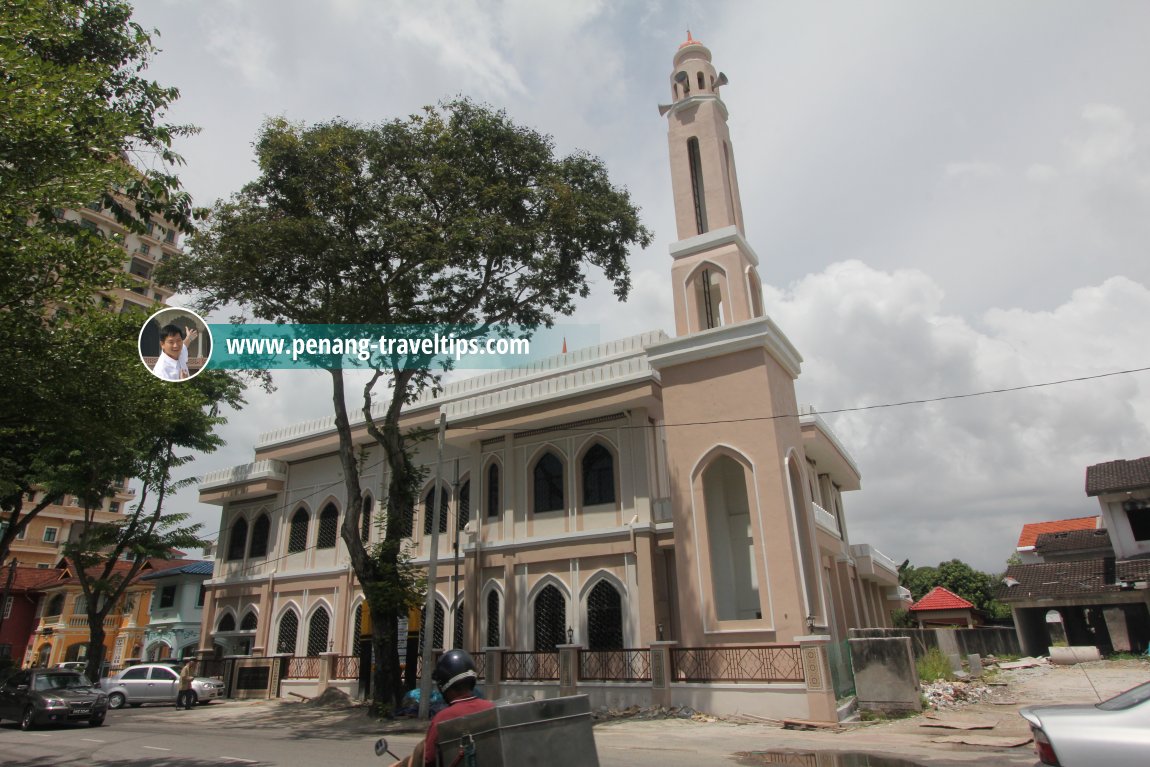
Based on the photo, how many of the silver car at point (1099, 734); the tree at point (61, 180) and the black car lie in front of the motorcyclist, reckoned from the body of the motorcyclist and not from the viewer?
2

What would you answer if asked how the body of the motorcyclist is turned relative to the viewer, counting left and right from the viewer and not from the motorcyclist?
facing away from the viewer and to the left of the viewer

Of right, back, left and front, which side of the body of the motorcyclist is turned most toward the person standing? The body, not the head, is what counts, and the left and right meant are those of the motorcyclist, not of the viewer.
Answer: front

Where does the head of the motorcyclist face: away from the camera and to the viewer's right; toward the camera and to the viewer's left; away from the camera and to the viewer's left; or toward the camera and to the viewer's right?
away from the camera and to the viewer's left

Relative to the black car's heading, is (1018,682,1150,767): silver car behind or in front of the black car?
in front

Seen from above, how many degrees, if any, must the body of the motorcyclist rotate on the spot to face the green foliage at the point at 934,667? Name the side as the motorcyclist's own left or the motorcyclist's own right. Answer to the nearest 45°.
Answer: approximately 90° to the motorcyclist's own right

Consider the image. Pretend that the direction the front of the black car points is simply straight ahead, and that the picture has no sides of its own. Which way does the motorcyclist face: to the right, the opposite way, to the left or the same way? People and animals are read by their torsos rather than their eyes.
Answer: the opposite way

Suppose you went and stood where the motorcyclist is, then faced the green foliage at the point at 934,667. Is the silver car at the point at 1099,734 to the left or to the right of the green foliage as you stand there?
right

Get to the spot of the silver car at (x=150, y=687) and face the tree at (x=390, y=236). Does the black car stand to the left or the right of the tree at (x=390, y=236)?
right

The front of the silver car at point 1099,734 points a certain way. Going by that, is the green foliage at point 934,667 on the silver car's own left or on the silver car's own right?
on the silver car's own left

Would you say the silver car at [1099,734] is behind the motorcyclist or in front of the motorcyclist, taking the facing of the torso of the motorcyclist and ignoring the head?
behind

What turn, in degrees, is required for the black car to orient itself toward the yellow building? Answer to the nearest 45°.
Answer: approximately 135° to its left

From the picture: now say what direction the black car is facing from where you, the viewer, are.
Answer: facing the viewer and to the right of the viewer
